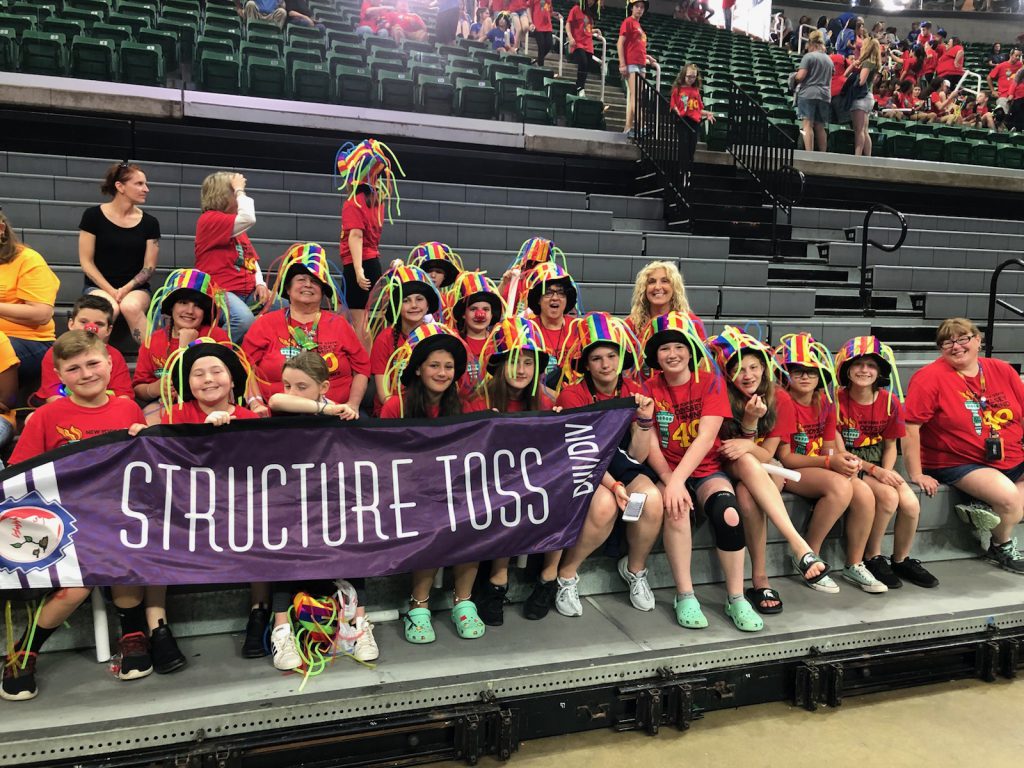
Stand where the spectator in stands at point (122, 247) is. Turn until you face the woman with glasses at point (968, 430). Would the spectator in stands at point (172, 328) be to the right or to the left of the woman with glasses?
right

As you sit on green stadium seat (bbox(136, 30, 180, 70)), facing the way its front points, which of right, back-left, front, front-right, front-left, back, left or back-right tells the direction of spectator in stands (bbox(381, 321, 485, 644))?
front

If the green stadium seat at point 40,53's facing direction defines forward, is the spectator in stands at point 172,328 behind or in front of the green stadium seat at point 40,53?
in front

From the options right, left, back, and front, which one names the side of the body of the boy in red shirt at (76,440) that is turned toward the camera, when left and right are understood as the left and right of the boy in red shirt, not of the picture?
front
